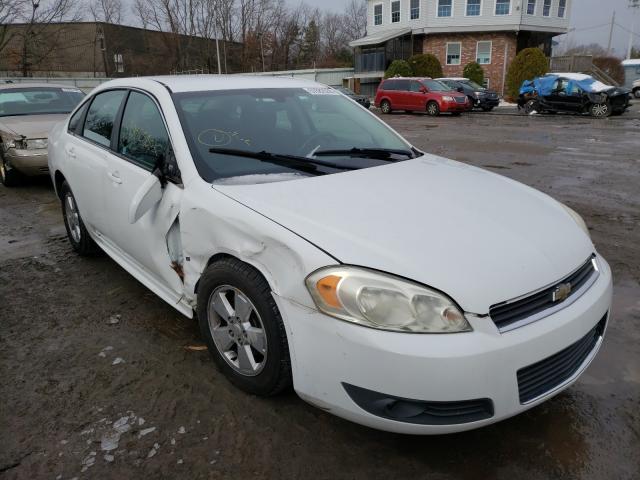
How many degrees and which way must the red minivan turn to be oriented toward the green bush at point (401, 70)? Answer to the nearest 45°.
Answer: approximately 135° to its left

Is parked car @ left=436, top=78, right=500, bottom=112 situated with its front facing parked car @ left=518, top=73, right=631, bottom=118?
yes

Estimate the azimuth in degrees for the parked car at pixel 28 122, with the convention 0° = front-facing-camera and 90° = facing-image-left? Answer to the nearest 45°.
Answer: approximately 315°

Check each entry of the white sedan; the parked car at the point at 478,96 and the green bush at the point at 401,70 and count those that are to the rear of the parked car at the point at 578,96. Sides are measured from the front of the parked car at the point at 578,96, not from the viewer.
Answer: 2

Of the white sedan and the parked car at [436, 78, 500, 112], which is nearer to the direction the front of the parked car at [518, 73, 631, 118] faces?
the white sedan

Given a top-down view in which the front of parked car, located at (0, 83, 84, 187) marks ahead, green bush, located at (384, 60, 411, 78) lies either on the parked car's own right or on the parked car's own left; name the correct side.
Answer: on the parked car's own left

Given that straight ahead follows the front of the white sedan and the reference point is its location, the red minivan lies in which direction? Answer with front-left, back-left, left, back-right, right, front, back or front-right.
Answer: back-left

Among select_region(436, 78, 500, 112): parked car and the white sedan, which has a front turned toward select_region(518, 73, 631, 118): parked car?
select_region(436, 78, 500, 112): parked car

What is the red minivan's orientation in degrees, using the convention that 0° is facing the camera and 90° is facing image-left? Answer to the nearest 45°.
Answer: approximately 315°
